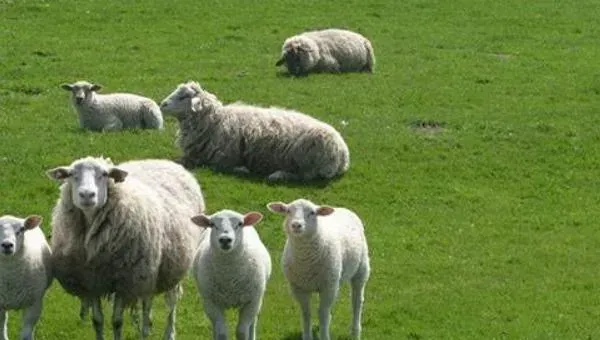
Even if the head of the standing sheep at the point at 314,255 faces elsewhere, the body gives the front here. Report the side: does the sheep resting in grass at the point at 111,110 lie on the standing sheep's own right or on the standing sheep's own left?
on the standing sheep's own right

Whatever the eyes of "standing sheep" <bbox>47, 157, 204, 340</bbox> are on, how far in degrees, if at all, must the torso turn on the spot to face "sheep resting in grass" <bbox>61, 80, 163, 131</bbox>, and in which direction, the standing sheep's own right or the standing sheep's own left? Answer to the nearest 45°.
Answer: approximately 135° to the standing sheep's own right

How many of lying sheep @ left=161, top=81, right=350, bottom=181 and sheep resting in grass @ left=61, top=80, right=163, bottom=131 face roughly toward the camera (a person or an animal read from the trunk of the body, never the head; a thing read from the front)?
0

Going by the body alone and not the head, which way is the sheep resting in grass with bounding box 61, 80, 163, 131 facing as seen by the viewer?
to the viewer's left

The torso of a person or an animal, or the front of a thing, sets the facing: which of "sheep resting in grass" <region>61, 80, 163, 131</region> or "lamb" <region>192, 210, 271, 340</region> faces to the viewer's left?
the sheep resting in grass

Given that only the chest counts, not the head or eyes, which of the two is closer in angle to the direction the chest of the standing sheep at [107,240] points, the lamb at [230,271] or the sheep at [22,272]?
the sheep

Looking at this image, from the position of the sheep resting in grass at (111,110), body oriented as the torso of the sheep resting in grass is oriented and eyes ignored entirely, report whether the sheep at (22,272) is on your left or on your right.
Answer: on your left

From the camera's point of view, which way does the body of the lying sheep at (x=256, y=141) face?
to the viewer's left

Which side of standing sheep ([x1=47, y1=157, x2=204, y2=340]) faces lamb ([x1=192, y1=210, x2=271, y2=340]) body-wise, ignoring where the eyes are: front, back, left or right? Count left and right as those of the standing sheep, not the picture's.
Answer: left

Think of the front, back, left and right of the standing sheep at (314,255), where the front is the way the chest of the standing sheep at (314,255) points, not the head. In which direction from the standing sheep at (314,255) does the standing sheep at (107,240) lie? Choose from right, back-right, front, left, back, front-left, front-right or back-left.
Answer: front-right

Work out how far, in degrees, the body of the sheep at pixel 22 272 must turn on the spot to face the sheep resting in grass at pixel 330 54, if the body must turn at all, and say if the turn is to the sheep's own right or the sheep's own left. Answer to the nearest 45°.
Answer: approximately 180°

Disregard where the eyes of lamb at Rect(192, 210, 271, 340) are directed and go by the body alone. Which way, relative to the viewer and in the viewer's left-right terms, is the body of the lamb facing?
facing the viewer

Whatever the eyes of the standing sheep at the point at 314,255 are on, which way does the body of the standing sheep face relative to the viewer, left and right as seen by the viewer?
facing the viewer and to the left of the viewer

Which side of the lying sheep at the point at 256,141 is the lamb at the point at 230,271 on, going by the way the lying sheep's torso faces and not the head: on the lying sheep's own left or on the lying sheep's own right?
on the lying sheep's own left

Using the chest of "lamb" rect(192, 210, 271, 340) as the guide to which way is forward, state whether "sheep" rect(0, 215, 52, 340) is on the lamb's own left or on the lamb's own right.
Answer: on the lamb's own right

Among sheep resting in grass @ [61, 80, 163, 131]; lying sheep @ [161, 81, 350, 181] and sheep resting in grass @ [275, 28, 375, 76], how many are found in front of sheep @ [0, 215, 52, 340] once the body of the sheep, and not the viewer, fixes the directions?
0
